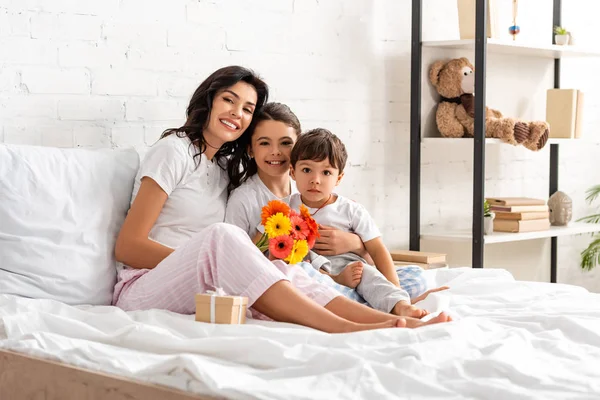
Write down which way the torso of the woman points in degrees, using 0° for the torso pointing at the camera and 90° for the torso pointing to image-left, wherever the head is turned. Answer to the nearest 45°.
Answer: approximately 315°

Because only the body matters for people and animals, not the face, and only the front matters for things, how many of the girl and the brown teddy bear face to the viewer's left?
0

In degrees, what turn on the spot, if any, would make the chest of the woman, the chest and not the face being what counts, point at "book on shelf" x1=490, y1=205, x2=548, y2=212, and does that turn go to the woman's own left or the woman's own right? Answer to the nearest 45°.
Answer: approximately 90° to the woman's own left

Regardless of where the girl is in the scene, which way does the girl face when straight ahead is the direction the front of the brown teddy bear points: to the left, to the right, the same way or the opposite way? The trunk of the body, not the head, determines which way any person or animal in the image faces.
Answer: the same way

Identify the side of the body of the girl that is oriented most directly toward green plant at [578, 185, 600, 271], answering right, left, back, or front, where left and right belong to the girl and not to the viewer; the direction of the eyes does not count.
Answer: left

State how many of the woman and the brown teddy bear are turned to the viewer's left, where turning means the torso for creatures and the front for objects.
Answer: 0

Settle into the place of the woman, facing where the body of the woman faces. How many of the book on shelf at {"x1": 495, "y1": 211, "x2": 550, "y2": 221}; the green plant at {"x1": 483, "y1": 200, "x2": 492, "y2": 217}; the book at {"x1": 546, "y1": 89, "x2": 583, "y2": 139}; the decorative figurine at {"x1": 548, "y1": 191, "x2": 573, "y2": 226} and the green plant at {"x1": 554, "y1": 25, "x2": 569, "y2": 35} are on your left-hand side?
5

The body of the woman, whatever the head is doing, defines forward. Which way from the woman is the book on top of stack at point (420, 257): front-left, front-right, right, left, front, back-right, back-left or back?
left

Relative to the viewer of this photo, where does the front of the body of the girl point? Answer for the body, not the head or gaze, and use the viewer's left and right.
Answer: facing the viewer and to the right of the viewer

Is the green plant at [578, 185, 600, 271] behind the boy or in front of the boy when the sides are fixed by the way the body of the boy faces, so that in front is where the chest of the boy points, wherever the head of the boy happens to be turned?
behind

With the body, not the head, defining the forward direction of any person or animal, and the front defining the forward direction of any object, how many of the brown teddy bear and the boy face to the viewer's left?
0

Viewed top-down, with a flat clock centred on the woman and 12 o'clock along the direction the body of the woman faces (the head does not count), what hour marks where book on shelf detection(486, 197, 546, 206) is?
The book on shelf is roughly at 9 o'clock from the woman.

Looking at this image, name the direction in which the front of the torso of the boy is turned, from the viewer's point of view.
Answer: toward the camera

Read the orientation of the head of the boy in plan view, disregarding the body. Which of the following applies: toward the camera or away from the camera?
toward the camera

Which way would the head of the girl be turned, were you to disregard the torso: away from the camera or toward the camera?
toward the camera

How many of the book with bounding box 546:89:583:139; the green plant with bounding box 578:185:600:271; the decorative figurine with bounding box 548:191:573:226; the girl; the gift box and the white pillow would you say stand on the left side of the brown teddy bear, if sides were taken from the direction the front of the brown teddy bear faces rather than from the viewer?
3
